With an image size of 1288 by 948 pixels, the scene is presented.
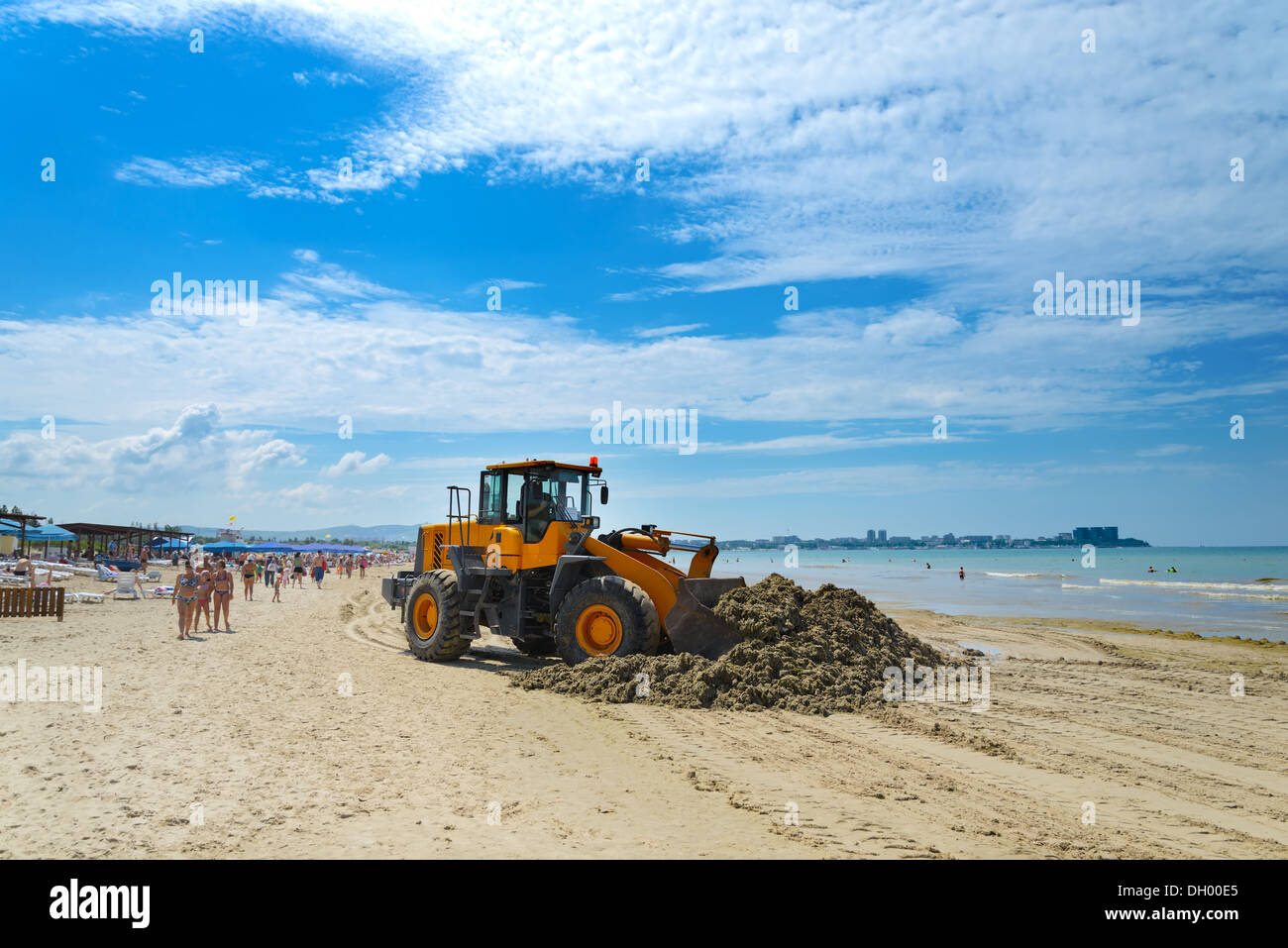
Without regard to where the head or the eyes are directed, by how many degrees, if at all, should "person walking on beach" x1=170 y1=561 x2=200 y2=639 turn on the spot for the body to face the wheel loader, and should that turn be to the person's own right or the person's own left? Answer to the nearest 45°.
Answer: approximately 45° to the person's own left

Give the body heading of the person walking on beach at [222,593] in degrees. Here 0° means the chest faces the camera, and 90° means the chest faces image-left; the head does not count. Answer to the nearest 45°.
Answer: approximately 0°

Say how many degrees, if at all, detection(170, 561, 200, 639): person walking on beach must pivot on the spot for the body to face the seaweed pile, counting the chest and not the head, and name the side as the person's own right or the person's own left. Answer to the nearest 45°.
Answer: approximately 45° to the person's own left

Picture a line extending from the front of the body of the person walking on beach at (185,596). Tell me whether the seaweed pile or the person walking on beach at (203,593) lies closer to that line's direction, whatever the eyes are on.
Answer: the seaweed pile

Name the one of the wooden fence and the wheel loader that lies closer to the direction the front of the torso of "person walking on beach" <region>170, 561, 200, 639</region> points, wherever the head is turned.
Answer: the wheel loader

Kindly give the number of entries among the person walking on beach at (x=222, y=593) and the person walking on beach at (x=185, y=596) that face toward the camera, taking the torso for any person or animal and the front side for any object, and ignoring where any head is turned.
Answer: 2

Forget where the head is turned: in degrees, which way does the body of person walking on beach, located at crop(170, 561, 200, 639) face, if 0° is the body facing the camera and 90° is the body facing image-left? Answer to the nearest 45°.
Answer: approximately 0°
